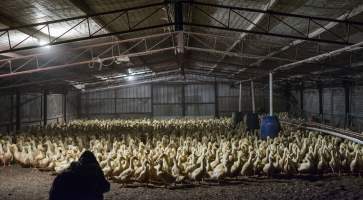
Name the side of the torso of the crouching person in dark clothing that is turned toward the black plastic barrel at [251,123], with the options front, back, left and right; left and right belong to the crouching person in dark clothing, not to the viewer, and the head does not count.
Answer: front

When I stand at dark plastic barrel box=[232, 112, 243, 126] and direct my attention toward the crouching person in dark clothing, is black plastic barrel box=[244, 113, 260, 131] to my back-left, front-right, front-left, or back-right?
front-left

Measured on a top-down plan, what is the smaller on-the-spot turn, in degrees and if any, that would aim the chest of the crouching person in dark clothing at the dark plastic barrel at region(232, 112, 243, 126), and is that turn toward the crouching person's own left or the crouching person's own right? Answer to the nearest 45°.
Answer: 0° — they already face it

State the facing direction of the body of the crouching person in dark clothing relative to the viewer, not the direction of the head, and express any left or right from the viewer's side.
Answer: facing away from the viewer and to the right of the viewer

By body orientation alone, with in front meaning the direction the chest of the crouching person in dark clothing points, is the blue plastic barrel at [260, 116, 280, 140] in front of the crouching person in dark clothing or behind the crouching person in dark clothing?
in front
